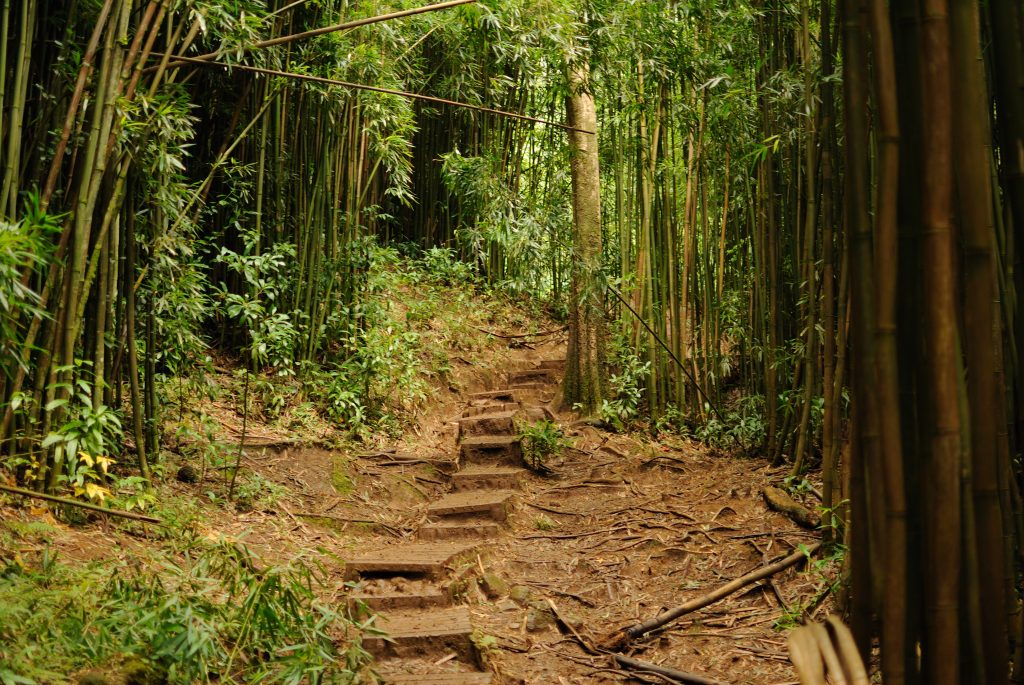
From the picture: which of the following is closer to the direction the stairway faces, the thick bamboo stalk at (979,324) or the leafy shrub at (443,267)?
the thick bamboo stalk

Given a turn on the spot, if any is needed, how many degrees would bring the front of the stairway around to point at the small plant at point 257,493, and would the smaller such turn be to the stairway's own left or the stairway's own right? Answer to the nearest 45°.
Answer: approximately 135° to the stairway's own right

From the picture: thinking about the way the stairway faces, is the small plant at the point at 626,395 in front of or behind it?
behind

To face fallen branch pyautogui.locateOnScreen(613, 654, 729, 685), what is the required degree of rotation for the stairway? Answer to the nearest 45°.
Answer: approximately 45° to its left

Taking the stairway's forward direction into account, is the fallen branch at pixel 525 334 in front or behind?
behind

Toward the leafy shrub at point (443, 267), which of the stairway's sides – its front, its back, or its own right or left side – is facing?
back

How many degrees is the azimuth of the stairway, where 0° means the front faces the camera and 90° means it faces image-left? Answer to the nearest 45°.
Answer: approximately 0°
